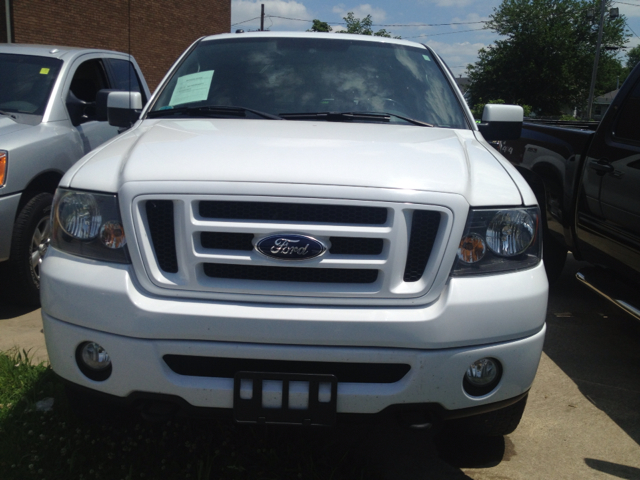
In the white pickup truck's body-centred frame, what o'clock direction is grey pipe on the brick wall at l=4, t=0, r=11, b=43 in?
The grey pipe on the brick wall is roughly at 5 o'clock from the white pickup truck.

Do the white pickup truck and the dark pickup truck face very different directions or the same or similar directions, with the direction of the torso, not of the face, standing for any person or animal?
same or similar directions

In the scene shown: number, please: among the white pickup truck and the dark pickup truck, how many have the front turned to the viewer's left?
0

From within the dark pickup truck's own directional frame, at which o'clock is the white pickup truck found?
The white pickup truck is roughly at 2 o'clock from the dark pickup truck.

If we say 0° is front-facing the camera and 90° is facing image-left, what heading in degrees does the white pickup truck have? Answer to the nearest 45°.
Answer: approximately 0°

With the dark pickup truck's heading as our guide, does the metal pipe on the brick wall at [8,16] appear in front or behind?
behind
